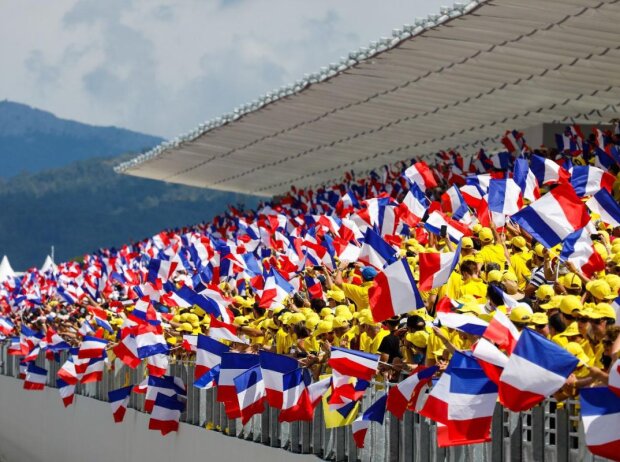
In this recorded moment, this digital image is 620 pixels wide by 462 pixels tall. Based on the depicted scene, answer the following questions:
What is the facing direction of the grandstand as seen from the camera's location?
facing the viewer and to the left of the viewer

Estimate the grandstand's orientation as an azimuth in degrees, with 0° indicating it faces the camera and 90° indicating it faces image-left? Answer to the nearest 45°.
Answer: approximately 45°
